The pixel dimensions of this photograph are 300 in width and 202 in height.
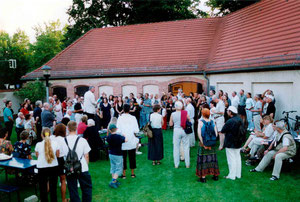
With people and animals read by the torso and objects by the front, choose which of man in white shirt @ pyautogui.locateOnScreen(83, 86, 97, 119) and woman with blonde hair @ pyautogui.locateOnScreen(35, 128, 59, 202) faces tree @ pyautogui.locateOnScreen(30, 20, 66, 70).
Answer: the woman with blonde hair

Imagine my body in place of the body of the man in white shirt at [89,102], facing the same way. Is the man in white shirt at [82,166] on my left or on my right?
on my right

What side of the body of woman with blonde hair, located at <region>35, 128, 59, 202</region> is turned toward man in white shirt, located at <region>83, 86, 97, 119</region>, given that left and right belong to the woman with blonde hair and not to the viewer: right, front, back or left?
front

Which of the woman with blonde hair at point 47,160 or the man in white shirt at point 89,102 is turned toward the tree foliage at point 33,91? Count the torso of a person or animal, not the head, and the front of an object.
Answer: the woman with blonde hair

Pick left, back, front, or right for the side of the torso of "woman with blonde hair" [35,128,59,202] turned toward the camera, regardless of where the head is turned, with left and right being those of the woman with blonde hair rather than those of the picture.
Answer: back

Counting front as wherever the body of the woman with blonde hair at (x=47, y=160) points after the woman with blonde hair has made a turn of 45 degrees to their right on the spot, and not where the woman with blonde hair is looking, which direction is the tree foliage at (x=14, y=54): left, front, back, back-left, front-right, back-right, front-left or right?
front-left

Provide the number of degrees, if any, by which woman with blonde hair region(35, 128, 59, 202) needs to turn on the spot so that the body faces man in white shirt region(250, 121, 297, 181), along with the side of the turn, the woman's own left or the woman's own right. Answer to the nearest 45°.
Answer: approximately 90° to the woman's own right

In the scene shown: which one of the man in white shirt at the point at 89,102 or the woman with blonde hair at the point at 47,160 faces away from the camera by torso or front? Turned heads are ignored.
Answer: the woman with blonde hair

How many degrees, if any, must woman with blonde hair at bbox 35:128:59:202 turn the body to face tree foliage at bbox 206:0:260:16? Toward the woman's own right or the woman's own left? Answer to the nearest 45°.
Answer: approximately 45° to the woman's own right

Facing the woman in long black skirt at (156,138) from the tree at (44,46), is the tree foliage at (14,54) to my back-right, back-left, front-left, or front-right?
back-right

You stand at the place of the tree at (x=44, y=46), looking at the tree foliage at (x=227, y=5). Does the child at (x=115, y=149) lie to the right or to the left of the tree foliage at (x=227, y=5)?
right

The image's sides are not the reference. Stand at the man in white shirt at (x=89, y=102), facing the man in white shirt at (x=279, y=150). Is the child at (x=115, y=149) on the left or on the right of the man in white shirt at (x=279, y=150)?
right
